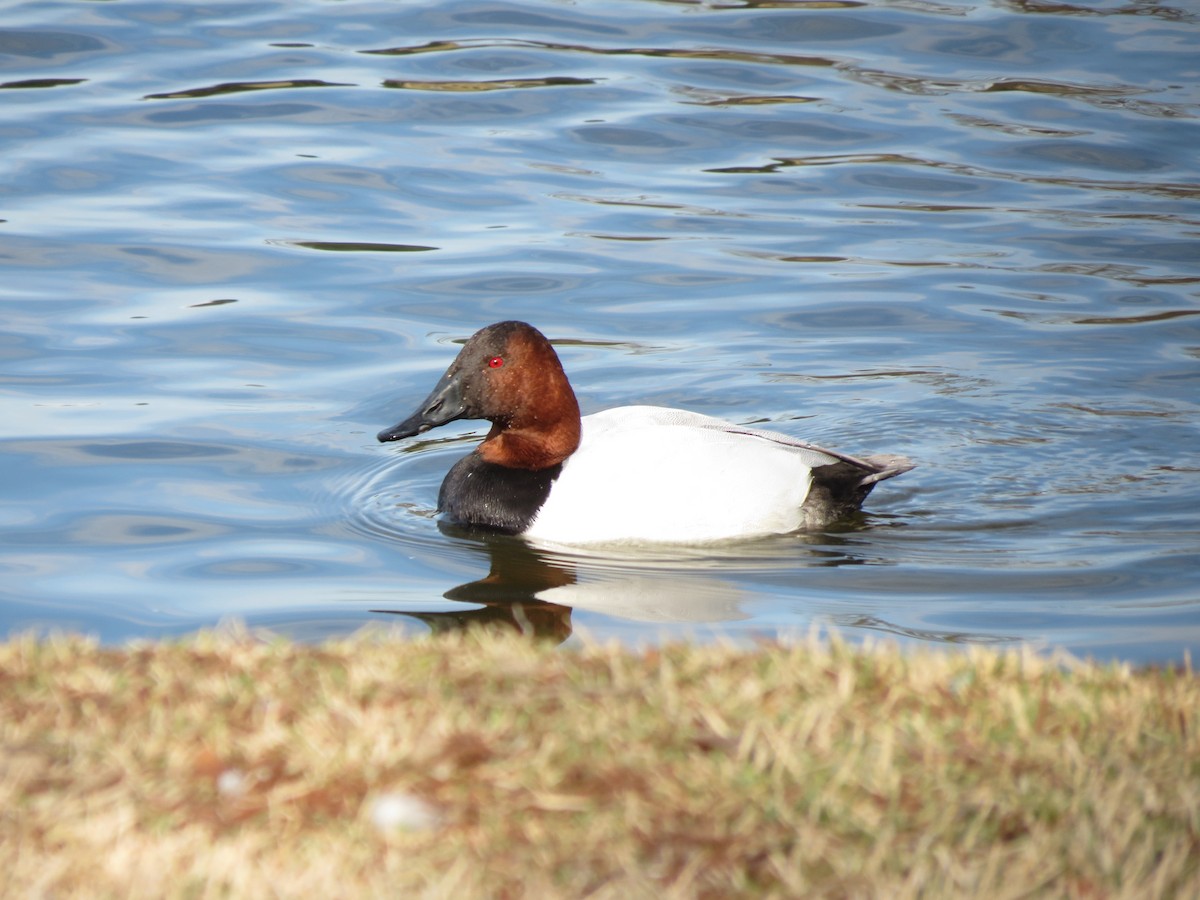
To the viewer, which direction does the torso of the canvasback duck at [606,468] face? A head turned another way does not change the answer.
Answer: to the viewer's left
